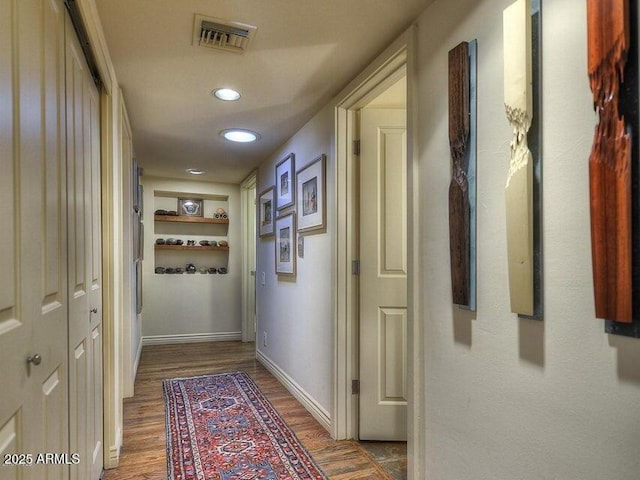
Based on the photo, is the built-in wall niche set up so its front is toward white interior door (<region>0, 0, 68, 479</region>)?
yes

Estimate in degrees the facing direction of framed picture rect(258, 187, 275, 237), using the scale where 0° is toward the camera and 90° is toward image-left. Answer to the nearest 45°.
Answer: approximately 90°

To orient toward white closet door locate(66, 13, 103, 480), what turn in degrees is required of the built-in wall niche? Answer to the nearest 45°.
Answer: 0° — it already faces it

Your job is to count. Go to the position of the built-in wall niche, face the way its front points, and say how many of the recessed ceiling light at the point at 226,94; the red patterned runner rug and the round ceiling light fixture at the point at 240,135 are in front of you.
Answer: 3

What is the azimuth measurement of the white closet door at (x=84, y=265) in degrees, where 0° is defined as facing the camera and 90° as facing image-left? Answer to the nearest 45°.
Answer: approximately 270°

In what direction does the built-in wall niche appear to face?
toward the camera

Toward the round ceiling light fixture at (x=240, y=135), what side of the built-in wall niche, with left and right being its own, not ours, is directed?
front

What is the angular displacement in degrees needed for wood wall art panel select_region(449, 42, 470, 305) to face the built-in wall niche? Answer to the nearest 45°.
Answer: approximately 90° to its right

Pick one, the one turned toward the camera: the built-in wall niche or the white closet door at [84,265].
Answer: the built-in wall niche

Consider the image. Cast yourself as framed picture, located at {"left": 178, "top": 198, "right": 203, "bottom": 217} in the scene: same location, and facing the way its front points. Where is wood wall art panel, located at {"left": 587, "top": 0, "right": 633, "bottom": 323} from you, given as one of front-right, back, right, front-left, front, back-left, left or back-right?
front
